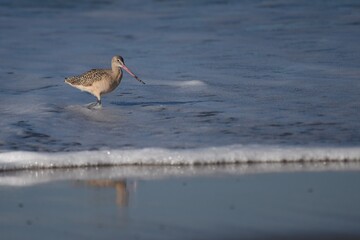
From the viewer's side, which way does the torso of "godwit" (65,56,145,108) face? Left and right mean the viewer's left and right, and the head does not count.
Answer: facing to the right of the viewer
